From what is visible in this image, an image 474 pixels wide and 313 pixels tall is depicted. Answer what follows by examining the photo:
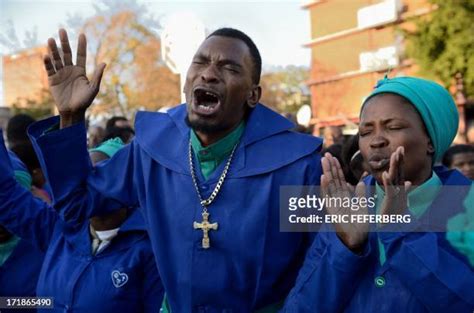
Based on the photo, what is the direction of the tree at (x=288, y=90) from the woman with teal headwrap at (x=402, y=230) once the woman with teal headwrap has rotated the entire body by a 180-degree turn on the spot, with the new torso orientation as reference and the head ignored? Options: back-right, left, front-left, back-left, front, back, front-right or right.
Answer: front-left

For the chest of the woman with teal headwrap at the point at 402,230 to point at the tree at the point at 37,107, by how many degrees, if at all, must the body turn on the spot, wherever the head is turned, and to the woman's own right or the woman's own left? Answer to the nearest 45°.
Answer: approximately 90° to the woman's own right

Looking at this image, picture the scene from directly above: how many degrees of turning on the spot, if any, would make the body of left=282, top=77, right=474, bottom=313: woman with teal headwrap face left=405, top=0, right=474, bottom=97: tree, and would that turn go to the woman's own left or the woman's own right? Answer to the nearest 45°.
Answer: approximately 135° to the woman's own right

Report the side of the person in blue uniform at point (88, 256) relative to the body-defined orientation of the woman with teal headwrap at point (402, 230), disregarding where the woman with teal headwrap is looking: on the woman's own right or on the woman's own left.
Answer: on the woman's own right

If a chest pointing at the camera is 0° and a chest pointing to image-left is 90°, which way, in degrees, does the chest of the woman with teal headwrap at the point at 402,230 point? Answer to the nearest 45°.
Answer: approximately 45°

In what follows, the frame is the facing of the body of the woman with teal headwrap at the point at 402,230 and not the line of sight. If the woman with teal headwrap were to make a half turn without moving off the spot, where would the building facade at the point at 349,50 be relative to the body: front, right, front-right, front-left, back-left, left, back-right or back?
front-left

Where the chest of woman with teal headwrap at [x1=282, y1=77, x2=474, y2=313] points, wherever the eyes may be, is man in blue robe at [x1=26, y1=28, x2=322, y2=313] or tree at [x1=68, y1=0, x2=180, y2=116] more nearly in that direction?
the man in blue robe

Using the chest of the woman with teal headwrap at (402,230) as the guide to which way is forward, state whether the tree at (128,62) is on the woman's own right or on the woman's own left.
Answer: on the woman's own right

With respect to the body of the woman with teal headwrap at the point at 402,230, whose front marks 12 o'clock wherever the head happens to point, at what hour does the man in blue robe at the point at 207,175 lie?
The man in blue robe is roughly at 2 o'clock from the woman with teal headwrap.
